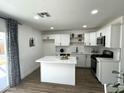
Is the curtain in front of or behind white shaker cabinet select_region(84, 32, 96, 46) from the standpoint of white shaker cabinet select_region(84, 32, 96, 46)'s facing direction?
in front

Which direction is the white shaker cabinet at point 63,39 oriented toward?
toward the camera

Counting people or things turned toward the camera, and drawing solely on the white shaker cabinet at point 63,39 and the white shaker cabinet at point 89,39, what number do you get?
2

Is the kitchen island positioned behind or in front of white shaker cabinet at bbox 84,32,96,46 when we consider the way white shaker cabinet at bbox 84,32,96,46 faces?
in front

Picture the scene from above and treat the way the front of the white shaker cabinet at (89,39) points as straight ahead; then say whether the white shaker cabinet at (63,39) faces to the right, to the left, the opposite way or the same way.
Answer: the same way

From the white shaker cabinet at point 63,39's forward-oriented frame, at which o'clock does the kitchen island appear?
The kitchen island is roughly at 12 o'clock from the white shaker cabinet.

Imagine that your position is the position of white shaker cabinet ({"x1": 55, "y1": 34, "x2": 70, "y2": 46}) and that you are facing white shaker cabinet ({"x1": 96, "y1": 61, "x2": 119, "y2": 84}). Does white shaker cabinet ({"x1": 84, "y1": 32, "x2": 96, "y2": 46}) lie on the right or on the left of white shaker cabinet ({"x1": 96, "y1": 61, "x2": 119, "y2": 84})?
left

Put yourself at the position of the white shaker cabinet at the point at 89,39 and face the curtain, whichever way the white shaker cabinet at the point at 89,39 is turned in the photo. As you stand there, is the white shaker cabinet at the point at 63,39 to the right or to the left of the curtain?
right
